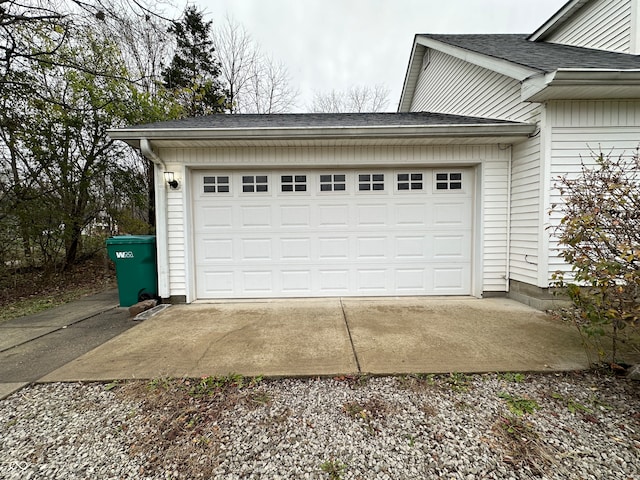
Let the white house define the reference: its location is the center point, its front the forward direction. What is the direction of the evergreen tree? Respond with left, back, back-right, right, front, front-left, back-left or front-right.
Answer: back-right

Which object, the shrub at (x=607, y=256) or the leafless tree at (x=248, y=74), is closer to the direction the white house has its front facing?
the shrub

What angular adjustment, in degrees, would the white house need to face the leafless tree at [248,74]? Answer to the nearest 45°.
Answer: approximately 135° to its right

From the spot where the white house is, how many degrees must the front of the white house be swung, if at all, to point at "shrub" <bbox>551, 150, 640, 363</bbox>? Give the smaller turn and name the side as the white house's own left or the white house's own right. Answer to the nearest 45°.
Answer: approximately 45° to the white house's own left

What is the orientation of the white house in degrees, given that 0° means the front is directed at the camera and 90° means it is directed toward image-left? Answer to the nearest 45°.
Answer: approximately 0°

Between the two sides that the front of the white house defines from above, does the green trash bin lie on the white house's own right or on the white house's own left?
on the white house's own right

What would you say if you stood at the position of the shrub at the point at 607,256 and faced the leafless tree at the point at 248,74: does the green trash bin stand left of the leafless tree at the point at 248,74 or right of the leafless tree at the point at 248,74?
left
